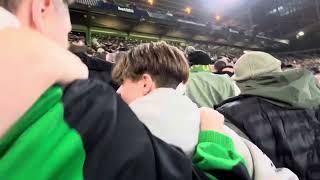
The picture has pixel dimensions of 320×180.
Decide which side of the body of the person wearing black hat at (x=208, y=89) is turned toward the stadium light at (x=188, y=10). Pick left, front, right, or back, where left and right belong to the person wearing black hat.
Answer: front

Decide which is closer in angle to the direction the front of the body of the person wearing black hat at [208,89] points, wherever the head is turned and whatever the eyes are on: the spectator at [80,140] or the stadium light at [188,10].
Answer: the stadium light

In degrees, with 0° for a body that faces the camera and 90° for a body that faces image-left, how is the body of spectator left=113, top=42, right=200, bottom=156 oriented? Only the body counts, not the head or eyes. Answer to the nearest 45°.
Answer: approximately 135°

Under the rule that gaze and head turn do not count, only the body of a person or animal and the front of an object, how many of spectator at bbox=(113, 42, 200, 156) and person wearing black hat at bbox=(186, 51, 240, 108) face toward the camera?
0

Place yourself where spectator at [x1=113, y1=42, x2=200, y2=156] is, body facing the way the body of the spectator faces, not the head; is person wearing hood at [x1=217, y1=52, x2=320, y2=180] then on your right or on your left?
on your right

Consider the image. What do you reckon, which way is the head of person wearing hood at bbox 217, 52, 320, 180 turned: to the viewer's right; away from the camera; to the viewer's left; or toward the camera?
away from the camera

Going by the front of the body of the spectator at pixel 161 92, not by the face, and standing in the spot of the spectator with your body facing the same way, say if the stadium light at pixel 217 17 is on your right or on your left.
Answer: on your right

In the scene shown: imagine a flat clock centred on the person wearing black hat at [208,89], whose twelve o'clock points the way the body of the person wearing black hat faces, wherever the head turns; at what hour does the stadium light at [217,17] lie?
The stadium light is roughly at 12 o'clock from the person wearing black hat.

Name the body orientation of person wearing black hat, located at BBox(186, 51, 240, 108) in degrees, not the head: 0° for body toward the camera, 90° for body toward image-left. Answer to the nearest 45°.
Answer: approximately 180°

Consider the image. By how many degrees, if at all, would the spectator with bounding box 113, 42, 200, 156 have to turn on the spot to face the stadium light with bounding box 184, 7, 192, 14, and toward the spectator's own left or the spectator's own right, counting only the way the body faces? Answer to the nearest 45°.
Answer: approximately 45° to the spectator's own right

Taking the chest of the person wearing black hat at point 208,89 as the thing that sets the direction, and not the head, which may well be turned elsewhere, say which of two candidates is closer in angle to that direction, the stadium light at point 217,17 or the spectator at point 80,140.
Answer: the stadium light
